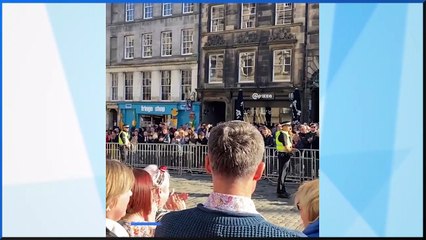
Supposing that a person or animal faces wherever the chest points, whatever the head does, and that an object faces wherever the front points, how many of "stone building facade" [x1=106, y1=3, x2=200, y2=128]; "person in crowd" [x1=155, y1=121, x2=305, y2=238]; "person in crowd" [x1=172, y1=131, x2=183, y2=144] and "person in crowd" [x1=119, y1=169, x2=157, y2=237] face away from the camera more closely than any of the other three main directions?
2

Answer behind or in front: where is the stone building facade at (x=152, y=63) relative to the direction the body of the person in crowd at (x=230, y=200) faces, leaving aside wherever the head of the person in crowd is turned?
in front

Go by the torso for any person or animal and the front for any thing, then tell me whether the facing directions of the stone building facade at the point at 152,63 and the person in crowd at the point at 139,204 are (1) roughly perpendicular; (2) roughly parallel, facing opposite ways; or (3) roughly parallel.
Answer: roughly parallel, facing opposite ways

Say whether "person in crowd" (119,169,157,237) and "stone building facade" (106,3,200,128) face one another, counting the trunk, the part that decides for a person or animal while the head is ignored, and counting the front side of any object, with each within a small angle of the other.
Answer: yes

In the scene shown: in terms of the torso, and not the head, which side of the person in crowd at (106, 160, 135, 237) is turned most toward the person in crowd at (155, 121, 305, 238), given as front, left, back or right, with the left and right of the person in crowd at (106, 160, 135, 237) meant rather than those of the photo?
right

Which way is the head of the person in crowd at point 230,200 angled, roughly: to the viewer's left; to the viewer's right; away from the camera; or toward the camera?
away from the camera

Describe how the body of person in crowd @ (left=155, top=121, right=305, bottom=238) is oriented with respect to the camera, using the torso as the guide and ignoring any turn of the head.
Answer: away from the camera

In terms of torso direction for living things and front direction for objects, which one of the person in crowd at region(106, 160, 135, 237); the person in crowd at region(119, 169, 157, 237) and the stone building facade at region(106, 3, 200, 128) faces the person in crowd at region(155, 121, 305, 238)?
the stone building facade

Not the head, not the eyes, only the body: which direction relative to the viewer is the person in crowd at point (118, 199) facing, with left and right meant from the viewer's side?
facing away from the viewer and to the right of the viewer

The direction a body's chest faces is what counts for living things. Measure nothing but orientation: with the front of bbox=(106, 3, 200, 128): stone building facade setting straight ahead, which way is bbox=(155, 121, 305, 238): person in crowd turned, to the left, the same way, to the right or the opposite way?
the opposite way

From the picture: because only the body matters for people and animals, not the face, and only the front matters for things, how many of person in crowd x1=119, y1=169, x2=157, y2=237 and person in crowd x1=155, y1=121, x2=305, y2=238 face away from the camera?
2

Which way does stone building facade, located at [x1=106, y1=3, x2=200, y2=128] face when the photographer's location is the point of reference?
facing the viewer

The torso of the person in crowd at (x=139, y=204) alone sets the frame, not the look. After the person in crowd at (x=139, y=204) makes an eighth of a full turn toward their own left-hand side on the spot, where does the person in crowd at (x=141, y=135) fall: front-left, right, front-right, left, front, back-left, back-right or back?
front-right

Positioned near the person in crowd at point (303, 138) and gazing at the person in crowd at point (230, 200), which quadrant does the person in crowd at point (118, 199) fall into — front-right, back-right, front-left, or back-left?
front-right

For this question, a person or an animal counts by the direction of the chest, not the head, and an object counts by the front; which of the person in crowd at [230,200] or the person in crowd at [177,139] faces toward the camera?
the person in crowd at [177,139]

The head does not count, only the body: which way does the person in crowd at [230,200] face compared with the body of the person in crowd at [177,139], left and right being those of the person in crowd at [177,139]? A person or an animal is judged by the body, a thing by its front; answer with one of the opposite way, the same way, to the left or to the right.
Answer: the opposite way

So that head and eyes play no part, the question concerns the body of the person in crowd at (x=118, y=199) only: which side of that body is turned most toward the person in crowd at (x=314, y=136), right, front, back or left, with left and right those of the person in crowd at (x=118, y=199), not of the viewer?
front

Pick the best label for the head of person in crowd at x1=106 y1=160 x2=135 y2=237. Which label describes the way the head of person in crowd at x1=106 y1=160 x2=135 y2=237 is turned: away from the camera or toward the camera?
away from the camera

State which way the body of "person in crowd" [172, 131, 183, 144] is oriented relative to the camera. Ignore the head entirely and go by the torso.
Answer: toward the camera

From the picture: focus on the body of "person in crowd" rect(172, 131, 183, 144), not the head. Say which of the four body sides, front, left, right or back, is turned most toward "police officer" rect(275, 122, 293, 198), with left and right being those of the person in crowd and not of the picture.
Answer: left
